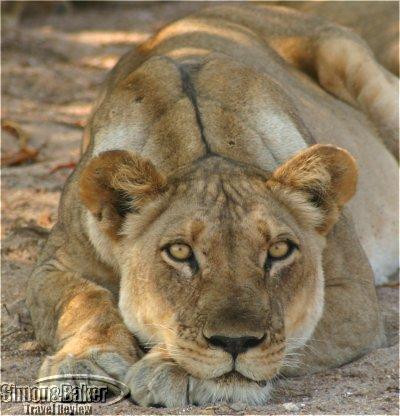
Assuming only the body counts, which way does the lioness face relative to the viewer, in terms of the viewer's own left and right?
facing the viewer
